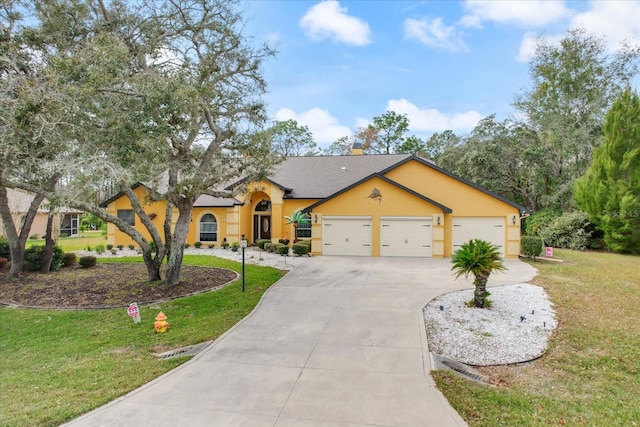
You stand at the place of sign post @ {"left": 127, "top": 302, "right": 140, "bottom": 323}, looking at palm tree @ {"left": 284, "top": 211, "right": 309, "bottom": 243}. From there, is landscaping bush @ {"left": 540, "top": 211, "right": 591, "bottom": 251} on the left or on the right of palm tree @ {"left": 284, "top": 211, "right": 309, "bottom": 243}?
right

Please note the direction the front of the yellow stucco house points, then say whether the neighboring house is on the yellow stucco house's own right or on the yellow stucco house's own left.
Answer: on the yellow stucco house's own right

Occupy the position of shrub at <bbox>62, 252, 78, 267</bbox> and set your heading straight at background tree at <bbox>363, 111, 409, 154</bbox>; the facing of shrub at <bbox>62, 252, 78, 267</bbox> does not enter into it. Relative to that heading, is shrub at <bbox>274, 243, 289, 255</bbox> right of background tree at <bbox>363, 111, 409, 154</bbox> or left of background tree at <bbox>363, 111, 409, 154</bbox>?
right

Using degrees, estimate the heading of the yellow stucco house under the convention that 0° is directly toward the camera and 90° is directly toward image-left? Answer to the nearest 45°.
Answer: approximately 0°

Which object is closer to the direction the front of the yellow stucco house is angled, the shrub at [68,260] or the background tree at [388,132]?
the shrub

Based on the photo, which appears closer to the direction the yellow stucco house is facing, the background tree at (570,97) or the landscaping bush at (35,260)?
the landscaping bush

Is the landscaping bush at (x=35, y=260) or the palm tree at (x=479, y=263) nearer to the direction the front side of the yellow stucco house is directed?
the palm tree

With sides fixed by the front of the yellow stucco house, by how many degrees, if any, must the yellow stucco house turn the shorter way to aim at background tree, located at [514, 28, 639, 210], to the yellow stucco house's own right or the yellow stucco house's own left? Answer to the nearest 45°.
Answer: approximately 135° to the yellow stucco house's own left

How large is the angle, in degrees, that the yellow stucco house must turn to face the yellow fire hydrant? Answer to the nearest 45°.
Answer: approximately 45° to its right

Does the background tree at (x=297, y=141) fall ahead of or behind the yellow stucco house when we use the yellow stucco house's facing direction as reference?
behind

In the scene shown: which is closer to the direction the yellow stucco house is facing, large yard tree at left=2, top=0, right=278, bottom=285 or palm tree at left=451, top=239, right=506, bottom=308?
the palm tree

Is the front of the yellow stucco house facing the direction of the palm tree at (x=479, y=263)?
yes
